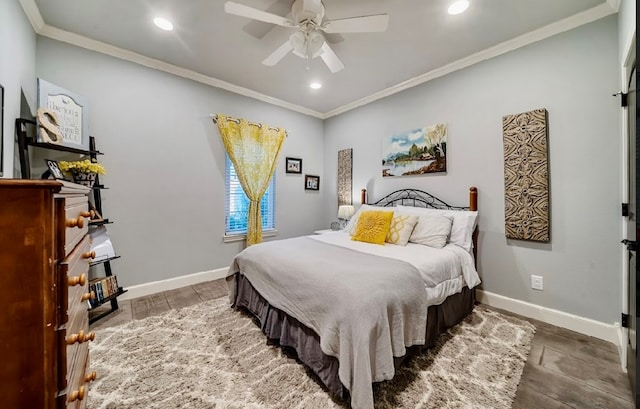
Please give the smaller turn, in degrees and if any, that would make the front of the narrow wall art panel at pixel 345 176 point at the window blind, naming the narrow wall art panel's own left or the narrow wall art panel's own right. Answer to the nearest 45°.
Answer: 0° — it already faces it

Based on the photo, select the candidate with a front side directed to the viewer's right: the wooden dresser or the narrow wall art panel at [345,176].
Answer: the wooden dresser

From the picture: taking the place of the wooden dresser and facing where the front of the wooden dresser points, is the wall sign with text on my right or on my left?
on my left

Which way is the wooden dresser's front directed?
to the viewer's right

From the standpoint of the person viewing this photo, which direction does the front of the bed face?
facing the viewer and to the left of the viewer

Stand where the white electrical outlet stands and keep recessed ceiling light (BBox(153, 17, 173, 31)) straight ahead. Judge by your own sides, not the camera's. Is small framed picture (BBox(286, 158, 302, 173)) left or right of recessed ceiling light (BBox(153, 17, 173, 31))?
right

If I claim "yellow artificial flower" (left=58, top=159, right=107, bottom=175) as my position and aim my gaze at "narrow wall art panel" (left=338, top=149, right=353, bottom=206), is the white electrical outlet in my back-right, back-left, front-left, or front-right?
front-right

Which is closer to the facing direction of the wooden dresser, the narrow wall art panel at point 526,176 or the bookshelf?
the narrow wall art panel

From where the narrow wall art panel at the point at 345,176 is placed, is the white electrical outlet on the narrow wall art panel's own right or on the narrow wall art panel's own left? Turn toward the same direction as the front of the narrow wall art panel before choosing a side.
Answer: on the narrow wall art panel's own left

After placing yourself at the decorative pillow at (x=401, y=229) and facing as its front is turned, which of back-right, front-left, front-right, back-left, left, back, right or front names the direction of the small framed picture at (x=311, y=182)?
right

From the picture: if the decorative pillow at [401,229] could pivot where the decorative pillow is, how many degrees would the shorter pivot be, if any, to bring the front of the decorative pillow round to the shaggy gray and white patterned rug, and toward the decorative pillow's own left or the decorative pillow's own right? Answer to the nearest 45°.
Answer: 0° — it already faces it

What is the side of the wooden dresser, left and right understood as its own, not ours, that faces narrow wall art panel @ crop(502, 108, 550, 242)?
front

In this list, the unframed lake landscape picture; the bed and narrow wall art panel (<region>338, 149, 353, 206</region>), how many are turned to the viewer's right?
0

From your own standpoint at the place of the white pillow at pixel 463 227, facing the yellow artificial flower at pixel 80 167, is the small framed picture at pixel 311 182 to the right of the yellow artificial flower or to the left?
right
